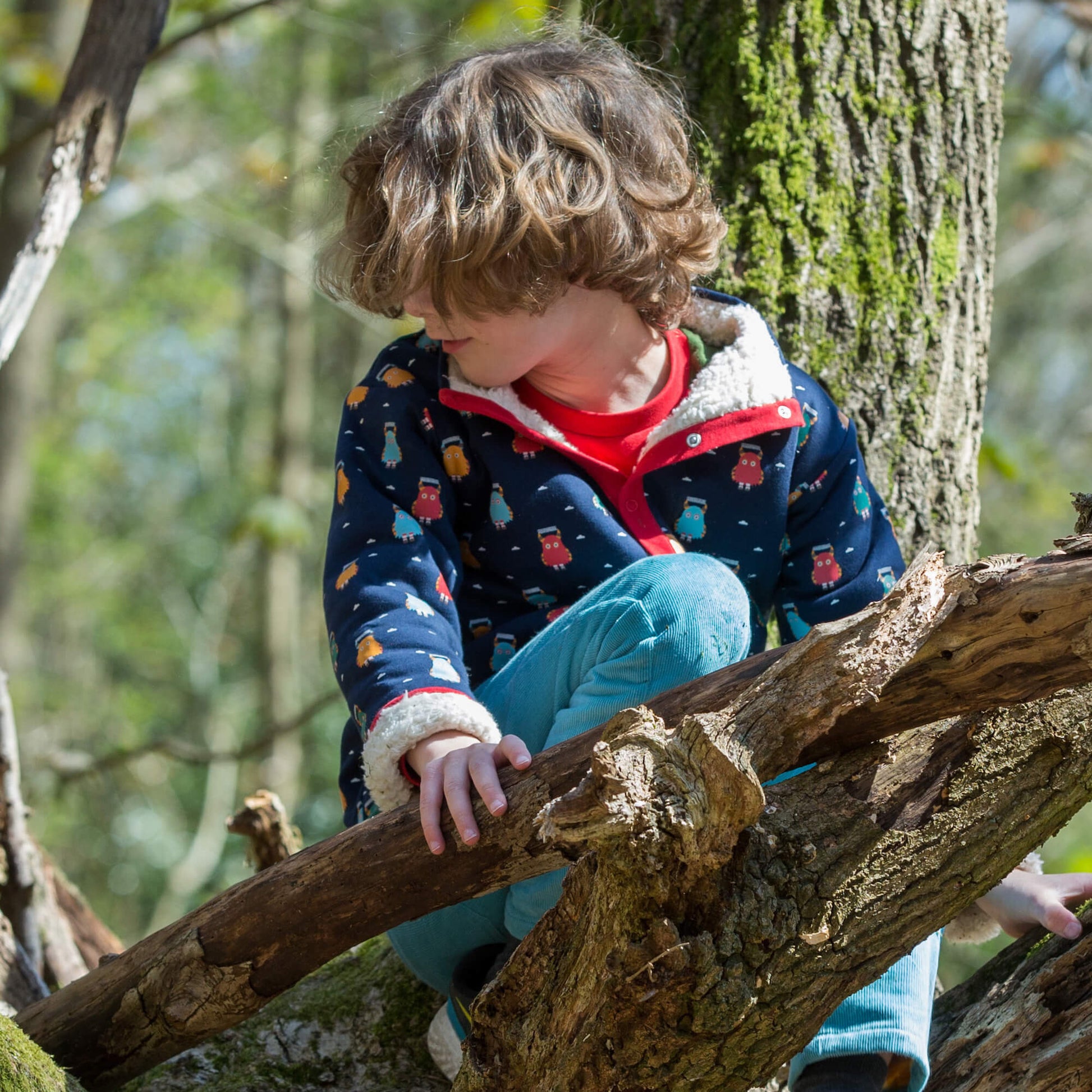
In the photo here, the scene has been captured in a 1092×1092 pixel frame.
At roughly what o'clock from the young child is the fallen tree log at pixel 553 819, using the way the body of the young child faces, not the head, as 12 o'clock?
The fallen tree log is roughly at 12 o'clock from the young child.

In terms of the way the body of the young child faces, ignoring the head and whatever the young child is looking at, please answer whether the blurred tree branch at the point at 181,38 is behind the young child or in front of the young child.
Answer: behind

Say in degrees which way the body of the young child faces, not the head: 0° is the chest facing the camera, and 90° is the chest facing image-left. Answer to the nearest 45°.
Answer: approximately 0°
